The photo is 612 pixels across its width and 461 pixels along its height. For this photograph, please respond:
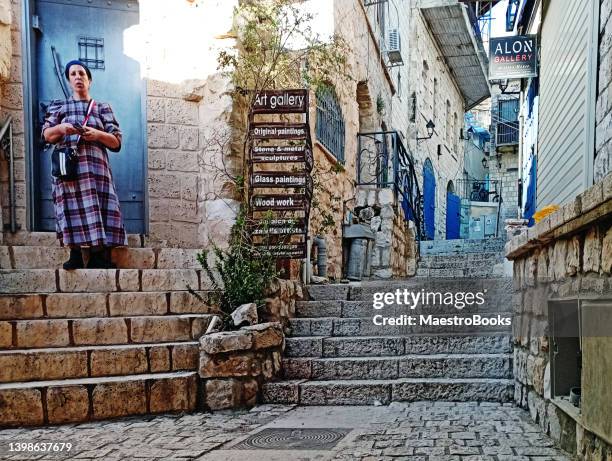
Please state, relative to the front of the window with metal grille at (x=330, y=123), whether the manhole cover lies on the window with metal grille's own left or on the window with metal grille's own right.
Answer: on the window with metal grille's own right

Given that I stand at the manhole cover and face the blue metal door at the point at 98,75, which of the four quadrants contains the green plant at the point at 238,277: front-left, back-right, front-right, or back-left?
front-right

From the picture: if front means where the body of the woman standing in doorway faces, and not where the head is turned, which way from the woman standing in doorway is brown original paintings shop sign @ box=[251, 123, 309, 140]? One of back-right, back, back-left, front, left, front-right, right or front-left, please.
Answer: left

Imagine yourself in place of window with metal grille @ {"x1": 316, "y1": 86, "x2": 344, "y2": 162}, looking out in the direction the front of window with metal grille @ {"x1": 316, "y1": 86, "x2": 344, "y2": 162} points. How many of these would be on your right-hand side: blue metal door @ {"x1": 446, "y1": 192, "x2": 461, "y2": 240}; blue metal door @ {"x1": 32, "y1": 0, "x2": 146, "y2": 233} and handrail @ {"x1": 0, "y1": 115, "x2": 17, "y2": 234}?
2

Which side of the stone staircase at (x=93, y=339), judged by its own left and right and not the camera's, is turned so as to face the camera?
front

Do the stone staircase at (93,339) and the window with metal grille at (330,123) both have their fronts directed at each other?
no

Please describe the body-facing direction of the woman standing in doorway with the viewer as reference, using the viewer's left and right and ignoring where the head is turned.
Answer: facing the viewer

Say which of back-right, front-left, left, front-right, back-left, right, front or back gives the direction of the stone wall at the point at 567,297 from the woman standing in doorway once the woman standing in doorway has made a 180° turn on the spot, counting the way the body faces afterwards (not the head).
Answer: back-right

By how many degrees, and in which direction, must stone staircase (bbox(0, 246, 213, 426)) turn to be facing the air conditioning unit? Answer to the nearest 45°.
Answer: approximately 135° to its left

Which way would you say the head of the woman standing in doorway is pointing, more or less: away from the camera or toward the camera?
toward the camera

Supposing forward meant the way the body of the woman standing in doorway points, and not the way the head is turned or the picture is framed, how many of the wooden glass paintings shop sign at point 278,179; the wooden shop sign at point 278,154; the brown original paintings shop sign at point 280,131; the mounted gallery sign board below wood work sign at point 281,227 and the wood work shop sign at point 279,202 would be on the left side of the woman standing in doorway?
5

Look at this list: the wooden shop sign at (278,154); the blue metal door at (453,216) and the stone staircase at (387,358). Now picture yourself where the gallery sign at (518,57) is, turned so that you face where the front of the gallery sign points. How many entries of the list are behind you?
1

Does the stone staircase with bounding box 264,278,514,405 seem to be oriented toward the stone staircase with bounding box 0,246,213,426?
no

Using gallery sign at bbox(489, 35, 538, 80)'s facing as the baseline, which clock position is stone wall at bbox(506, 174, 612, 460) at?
The stone wall is roughly at 12 o'clock from the gallery sign.

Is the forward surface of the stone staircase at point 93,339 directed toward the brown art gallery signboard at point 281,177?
no

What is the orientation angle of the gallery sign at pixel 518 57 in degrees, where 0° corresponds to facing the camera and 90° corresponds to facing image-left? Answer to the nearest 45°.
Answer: approximately 0°

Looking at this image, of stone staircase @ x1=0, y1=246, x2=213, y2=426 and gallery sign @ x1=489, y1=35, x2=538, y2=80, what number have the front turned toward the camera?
2

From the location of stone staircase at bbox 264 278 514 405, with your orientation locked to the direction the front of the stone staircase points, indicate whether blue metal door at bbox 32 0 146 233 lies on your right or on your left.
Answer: on your right

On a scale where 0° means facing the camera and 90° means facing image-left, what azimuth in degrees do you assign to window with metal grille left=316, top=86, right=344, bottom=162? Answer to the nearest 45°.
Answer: approximately 315°
